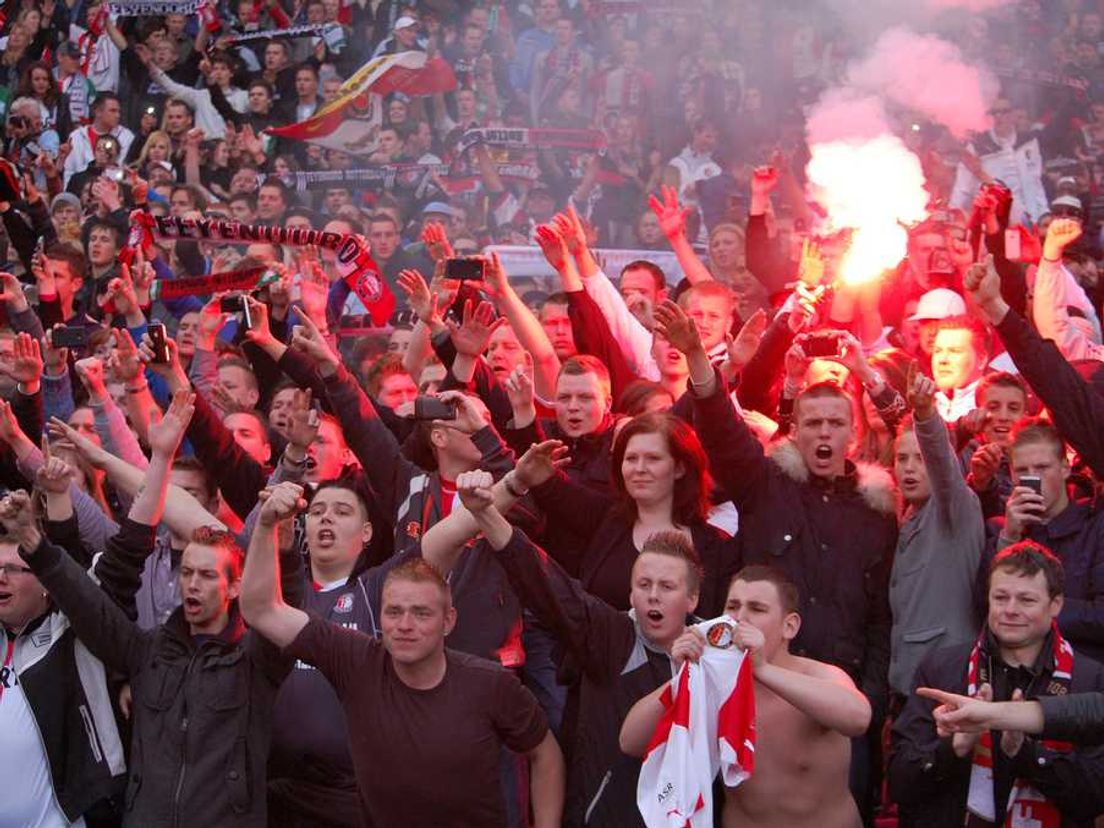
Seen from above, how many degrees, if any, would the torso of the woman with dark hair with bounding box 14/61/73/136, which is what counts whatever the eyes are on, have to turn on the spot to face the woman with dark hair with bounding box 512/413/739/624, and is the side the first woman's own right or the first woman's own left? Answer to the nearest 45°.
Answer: approximately 45° to the first woman's own left

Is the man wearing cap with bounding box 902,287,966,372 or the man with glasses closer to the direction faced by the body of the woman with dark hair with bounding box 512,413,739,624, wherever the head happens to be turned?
the man with glasses

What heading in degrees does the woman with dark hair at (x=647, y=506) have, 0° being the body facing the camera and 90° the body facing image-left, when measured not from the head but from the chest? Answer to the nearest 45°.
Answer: approximately 45°

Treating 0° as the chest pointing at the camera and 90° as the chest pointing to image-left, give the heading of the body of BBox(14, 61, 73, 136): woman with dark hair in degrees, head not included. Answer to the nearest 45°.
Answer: approximately 45°

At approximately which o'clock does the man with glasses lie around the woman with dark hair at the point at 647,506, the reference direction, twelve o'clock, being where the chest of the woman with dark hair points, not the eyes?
The man with glasses is roughly at 1 o'clock from the woman with dark hair.

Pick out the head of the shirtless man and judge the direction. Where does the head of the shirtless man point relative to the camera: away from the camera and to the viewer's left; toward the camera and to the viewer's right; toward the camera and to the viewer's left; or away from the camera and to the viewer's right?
toward the camera and to the viewer's left

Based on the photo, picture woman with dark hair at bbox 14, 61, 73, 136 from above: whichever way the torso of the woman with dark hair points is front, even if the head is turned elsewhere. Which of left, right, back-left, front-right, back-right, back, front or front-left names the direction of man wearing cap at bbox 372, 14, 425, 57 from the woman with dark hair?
left

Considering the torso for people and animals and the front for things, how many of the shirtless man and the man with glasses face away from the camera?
0

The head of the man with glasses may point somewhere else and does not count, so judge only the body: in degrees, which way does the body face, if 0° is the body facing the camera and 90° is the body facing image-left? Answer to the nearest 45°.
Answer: approximately 45°

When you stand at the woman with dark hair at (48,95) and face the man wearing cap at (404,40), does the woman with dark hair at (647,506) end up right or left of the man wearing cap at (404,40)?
right

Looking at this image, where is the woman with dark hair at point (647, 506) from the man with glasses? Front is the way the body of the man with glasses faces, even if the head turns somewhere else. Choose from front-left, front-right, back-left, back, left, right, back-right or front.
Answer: back-left
